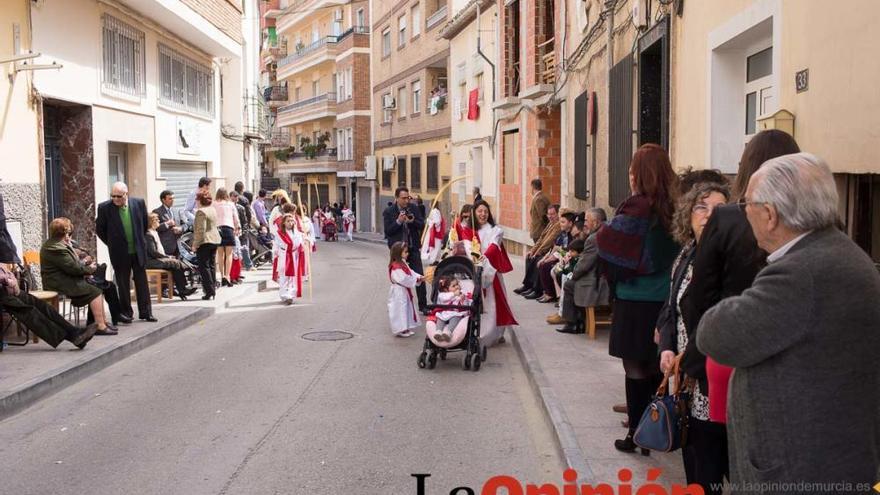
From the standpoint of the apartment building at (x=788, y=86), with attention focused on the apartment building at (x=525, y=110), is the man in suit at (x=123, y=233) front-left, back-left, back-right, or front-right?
front-left

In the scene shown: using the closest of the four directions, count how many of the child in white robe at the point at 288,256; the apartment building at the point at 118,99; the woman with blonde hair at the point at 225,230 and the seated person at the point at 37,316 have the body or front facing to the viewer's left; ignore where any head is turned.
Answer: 0

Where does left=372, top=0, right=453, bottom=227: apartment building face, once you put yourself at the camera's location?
facing the viewer and to the left of the viewer

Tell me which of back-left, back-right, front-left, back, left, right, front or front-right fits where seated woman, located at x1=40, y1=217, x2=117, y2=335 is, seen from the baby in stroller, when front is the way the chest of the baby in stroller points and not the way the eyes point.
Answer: right

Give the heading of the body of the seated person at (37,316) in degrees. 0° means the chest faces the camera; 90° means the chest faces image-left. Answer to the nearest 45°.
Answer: approximately 270°

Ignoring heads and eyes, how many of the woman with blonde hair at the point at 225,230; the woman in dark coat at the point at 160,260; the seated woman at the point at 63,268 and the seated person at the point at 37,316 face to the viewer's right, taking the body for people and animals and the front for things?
3

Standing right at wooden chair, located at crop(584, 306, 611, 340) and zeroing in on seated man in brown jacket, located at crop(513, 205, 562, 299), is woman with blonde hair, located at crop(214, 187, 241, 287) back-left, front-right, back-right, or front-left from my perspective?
front-left

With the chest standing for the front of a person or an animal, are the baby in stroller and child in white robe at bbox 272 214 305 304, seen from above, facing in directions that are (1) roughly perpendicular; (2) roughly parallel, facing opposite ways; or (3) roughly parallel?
roughly parallel

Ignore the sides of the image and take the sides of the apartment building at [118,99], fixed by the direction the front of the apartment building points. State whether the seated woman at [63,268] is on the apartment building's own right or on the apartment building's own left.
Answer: on the apartment building's own right

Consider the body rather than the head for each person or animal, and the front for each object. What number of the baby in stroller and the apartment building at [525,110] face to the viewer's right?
0

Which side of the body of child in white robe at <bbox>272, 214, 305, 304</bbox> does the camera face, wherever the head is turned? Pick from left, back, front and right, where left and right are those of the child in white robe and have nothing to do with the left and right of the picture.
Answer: front

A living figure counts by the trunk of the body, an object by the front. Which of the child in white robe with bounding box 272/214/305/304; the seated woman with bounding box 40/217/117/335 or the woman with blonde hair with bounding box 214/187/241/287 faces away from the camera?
the woman with blonde hair

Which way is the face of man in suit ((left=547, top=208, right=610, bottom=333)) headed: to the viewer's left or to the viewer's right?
to the viewer's left

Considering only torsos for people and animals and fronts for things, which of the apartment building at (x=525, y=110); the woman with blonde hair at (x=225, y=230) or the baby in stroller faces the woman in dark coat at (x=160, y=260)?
the apartment building

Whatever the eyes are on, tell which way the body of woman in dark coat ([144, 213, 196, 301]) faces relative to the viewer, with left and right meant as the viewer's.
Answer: facing to the right of the viewer

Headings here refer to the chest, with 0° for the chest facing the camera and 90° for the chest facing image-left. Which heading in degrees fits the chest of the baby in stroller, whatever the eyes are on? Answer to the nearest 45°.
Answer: approximately 0°

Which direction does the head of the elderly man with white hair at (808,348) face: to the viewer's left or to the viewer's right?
to the viewer's left

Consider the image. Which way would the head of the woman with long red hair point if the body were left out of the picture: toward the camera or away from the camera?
away from the camera

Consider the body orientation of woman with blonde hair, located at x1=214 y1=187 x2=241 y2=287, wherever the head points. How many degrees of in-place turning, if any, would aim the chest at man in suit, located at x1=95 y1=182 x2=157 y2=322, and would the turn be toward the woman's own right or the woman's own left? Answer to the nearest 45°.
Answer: approximately 180°
